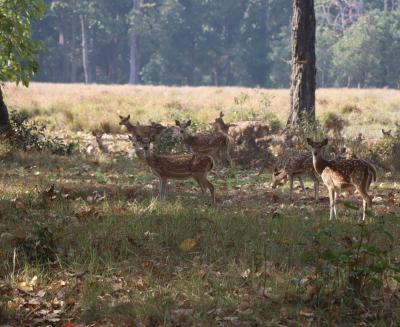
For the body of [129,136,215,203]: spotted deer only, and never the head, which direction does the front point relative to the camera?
to the viewer's left

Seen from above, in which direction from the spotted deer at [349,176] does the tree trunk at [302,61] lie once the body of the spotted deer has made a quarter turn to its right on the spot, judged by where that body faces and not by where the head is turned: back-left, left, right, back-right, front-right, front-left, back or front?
front

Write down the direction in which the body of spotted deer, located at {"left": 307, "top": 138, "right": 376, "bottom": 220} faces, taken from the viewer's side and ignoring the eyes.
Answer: to the viewer's left

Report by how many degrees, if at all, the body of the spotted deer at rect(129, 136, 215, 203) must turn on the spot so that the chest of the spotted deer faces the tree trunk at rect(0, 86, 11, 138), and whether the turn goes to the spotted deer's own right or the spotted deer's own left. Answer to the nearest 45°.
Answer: approximately 45° to the spotted deer's own right

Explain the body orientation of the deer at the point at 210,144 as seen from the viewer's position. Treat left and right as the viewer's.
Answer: facing to the left of the viewer

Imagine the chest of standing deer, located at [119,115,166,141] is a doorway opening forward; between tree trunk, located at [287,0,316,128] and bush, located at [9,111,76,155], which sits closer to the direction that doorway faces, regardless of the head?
the bush

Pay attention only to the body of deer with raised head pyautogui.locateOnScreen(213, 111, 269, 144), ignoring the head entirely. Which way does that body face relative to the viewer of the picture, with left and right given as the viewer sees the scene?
facing to the left of the viewer

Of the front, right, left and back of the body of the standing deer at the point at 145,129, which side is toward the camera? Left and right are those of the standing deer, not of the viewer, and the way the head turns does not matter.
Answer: left

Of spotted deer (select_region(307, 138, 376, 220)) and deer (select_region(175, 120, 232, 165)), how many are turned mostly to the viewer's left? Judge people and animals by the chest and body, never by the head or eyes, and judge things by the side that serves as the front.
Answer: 2

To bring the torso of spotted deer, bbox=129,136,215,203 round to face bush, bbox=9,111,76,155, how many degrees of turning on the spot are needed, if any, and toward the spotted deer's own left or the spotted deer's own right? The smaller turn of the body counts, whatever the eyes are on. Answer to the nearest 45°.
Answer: approximately 45° to the spotted deer's own right

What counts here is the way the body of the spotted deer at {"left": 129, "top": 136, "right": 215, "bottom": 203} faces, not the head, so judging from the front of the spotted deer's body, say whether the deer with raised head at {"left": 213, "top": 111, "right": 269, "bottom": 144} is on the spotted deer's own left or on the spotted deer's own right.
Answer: on the spotted deer's own right
